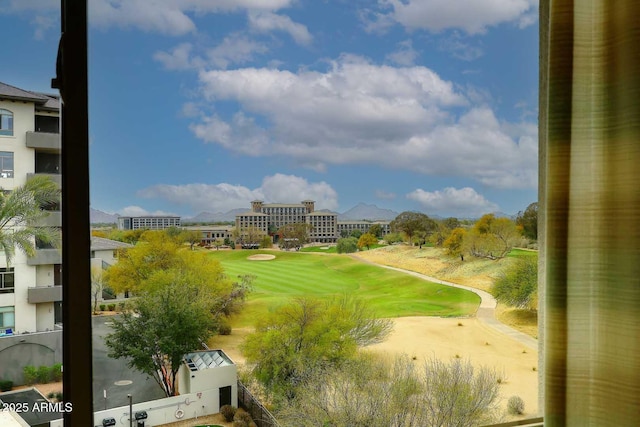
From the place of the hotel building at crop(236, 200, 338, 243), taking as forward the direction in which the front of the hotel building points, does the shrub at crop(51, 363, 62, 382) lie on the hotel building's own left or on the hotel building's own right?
on the hotel building's own right

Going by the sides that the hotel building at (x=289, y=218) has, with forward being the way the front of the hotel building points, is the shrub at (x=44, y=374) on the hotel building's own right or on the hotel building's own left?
on the hotel building's own right

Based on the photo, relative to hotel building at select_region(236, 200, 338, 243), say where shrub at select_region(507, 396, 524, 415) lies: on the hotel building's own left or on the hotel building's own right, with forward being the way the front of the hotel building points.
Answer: on the hotel building's own left

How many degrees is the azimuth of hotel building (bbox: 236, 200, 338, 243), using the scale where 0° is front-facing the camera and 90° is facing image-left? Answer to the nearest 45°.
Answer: approximately 0°

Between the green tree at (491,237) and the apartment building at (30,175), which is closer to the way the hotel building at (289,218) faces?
the apartment building

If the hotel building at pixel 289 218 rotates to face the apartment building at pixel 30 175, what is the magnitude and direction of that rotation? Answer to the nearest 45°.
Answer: approximately 45° to its right
